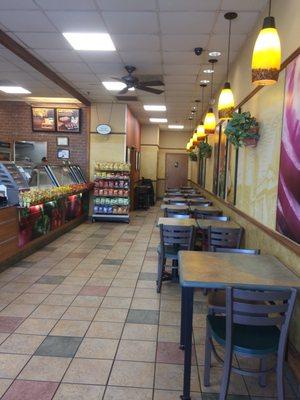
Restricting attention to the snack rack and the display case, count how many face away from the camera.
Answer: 0

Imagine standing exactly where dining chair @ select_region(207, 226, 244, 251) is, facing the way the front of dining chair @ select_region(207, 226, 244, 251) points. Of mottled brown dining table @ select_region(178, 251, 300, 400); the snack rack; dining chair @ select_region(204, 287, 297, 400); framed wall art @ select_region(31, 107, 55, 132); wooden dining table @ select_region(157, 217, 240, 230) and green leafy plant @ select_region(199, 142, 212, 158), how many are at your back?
2

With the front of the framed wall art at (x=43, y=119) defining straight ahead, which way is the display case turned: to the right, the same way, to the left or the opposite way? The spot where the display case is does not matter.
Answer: to the left

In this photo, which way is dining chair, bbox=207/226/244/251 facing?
away from the camera

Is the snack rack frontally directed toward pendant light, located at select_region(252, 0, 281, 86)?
yes

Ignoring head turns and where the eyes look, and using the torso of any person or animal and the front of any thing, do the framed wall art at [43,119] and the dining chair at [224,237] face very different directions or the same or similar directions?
very different directions

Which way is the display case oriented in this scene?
to the viewer's right

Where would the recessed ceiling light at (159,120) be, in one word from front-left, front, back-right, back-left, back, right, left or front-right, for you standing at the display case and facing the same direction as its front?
front-left

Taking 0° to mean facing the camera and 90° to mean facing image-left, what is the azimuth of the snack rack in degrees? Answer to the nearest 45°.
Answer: approximately 0°
